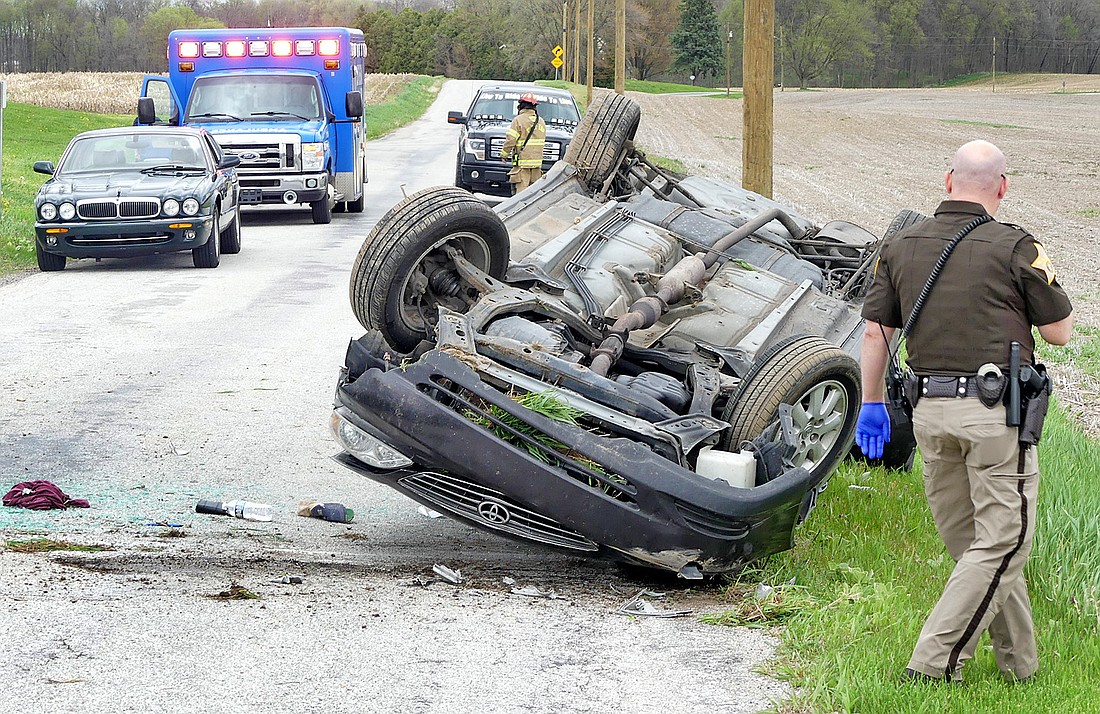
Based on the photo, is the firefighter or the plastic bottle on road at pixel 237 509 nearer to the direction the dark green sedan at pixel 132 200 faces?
the plastic bottle on road

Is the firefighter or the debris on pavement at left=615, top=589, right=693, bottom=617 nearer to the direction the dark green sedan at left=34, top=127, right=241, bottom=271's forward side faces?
the debris on pavement

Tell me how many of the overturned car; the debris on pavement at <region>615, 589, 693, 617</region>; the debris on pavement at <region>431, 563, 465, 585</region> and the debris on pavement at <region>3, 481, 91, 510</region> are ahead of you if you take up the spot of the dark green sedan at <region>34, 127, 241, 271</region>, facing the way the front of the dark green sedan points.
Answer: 4

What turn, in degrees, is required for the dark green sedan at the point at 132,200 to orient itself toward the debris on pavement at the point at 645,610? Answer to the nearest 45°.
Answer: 0° — it already faces it

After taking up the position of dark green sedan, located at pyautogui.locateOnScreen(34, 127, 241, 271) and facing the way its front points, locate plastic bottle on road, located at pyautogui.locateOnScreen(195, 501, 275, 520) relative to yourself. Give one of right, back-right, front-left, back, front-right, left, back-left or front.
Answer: front

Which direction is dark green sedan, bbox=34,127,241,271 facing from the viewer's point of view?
toward the camera

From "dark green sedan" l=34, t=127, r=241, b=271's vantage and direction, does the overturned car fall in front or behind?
in front

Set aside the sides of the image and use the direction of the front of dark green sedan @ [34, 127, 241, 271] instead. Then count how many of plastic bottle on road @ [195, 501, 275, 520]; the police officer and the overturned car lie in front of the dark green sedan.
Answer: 3

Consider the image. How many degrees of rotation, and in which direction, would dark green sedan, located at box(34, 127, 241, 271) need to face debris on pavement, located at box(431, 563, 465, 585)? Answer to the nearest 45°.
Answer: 0° — it already faces it

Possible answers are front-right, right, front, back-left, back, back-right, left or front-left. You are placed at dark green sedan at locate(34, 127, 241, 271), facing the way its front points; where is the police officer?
front

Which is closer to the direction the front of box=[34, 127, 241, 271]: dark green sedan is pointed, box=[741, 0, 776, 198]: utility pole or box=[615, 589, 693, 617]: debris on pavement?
the debris on pavement

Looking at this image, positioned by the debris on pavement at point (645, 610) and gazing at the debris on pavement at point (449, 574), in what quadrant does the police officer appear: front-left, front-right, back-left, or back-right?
back-left

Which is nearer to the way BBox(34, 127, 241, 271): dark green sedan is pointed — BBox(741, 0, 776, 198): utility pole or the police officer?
the police officer
